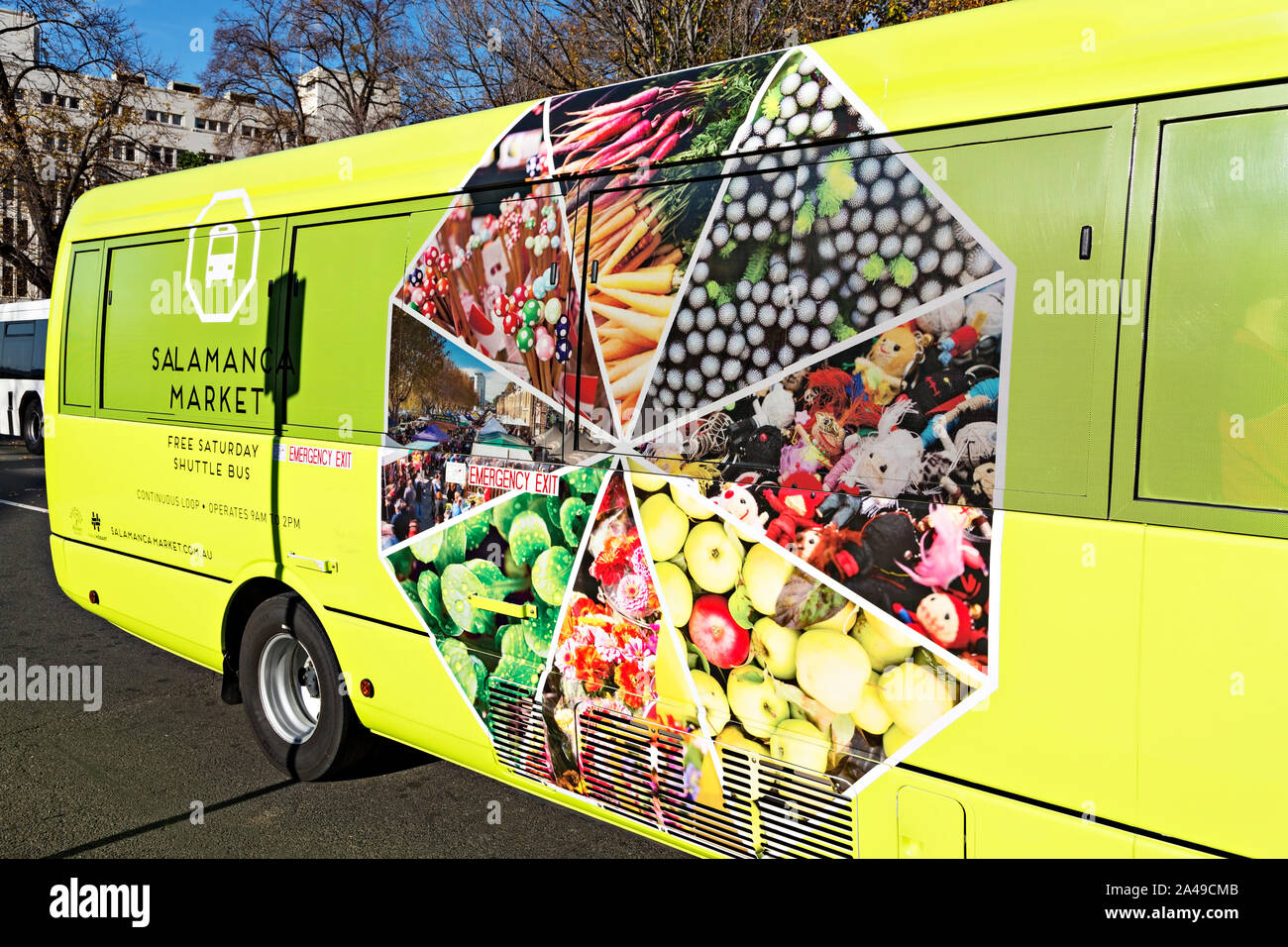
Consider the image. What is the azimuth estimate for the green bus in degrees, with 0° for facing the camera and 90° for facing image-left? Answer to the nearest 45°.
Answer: approximately 315°

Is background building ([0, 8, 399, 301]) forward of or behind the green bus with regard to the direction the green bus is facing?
behind

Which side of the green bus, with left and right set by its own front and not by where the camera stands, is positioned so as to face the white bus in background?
back

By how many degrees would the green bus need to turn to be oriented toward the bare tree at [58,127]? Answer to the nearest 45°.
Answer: approximately 180°

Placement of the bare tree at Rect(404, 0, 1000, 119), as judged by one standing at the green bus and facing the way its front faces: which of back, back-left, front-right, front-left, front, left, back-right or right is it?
back-left
